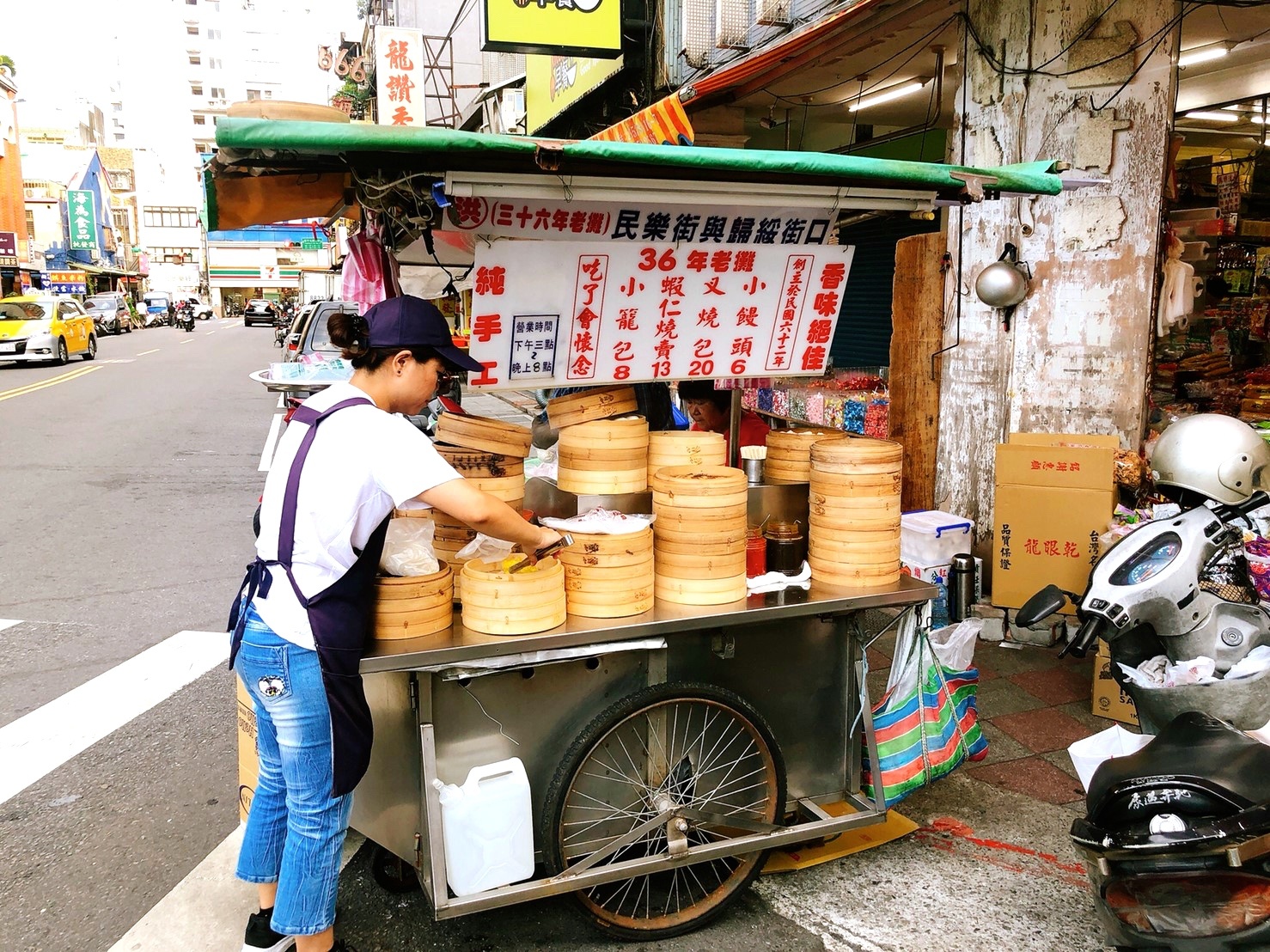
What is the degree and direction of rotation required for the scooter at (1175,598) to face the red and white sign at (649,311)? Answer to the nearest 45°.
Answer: approximately 45° to its left

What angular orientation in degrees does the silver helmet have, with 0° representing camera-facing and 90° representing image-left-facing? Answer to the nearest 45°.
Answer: approximately 270°

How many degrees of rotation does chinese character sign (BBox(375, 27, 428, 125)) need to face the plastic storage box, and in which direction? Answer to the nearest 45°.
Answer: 0° — it already faces it

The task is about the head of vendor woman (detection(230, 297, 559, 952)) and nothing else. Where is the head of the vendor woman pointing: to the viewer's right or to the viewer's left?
to the viewer's right

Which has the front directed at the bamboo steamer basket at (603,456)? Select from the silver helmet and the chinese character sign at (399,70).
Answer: the chinese character sign

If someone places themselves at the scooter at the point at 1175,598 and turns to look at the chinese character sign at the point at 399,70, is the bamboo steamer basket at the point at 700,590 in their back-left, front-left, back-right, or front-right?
front-left

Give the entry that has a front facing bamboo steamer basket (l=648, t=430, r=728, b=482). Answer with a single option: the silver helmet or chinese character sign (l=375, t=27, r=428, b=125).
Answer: the chinese character sign

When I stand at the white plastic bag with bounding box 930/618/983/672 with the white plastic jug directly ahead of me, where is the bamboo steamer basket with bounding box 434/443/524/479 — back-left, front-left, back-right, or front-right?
front-right

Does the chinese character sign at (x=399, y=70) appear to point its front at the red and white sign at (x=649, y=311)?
yes

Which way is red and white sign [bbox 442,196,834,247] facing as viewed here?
toward the camera

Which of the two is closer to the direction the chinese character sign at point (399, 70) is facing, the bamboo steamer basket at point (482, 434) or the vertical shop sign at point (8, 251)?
the bamboo steamer basket

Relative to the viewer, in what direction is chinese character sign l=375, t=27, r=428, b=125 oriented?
toward the camera

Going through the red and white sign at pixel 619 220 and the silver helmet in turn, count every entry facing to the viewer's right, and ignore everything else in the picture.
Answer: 1

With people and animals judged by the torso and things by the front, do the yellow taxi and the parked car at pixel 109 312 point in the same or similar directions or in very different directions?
same or similar directions

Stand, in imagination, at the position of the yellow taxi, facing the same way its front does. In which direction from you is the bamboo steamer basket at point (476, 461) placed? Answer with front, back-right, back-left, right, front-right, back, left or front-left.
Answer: front-left

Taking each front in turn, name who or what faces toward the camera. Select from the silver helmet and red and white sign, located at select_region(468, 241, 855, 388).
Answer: the red and white sign

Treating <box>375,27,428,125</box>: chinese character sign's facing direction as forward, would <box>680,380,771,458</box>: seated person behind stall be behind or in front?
in front
